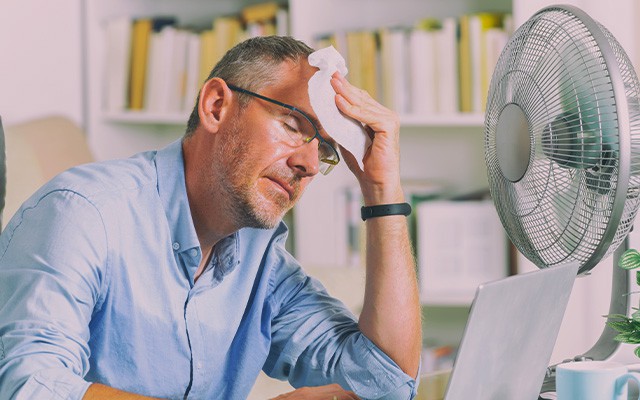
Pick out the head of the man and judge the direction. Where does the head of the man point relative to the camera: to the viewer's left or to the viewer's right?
to the viewer's right

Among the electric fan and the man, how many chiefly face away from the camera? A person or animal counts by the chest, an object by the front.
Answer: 0

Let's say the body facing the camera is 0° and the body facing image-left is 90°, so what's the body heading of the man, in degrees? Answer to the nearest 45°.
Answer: approximately 315°

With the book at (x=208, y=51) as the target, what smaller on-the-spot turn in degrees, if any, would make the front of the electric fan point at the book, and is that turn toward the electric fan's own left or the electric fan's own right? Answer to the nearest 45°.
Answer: approximately 90° to the electric fan's own right

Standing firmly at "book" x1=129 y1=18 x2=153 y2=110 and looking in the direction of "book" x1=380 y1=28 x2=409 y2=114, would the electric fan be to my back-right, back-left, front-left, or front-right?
front-right

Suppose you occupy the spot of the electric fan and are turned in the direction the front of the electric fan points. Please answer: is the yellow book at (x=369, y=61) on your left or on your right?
on your right

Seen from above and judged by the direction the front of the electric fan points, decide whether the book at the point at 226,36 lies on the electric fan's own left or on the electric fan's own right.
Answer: on the electric fan's own right

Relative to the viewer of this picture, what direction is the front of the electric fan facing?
facing the viewer and to the left of the viewer

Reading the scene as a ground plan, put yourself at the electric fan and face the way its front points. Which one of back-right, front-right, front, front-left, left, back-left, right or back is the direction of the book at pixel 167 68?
right

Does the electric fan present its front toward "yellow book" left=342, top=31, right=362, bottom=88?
no

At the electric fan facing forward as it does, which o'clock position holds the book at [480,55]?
The book is roughly at 4 o'clock from the electric fan.

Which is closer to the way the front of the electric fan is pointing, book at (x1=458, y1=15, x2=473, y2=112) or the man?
the man

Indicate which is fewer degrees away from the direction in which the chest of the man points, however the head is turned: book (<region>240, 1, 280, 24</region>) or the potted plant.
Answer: the potted plant

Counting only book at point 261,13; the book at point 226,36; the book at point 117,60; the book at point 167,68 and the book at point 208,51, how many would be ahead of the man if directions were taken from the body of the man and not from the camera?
0
